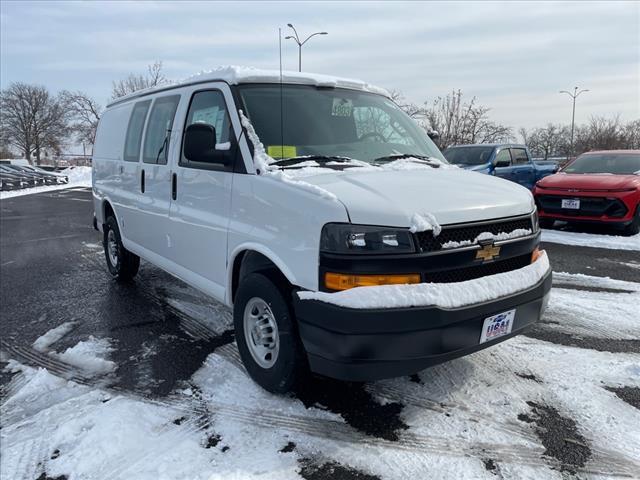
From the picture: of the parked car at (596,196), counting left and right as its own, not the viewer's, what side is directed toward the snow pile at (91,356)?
front

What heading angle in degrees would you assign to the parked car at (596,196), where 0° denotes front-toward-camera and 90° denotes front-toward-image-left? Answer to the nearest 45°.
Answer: approximately 45°

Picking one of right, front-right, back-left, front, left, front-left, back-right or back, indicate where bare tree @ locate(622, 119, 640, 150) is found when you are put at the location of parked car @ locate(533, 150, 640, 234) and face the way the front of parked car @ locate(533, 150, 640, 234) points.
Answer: back-right

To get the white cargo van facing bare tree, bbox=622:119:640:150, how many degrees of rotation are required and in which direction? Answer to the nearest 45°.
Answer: approximately 90° to its left

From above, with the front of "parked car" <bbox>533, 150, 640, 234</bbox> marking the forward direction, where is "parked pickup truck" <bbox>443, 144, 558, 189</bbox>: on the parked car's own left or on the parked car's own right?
on the parked car's own right

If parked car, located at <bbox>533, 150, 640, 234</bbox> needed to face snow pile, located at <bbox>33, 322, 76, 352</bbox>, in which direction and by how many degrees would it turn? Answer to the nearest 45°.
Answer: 0° — it already faces it
